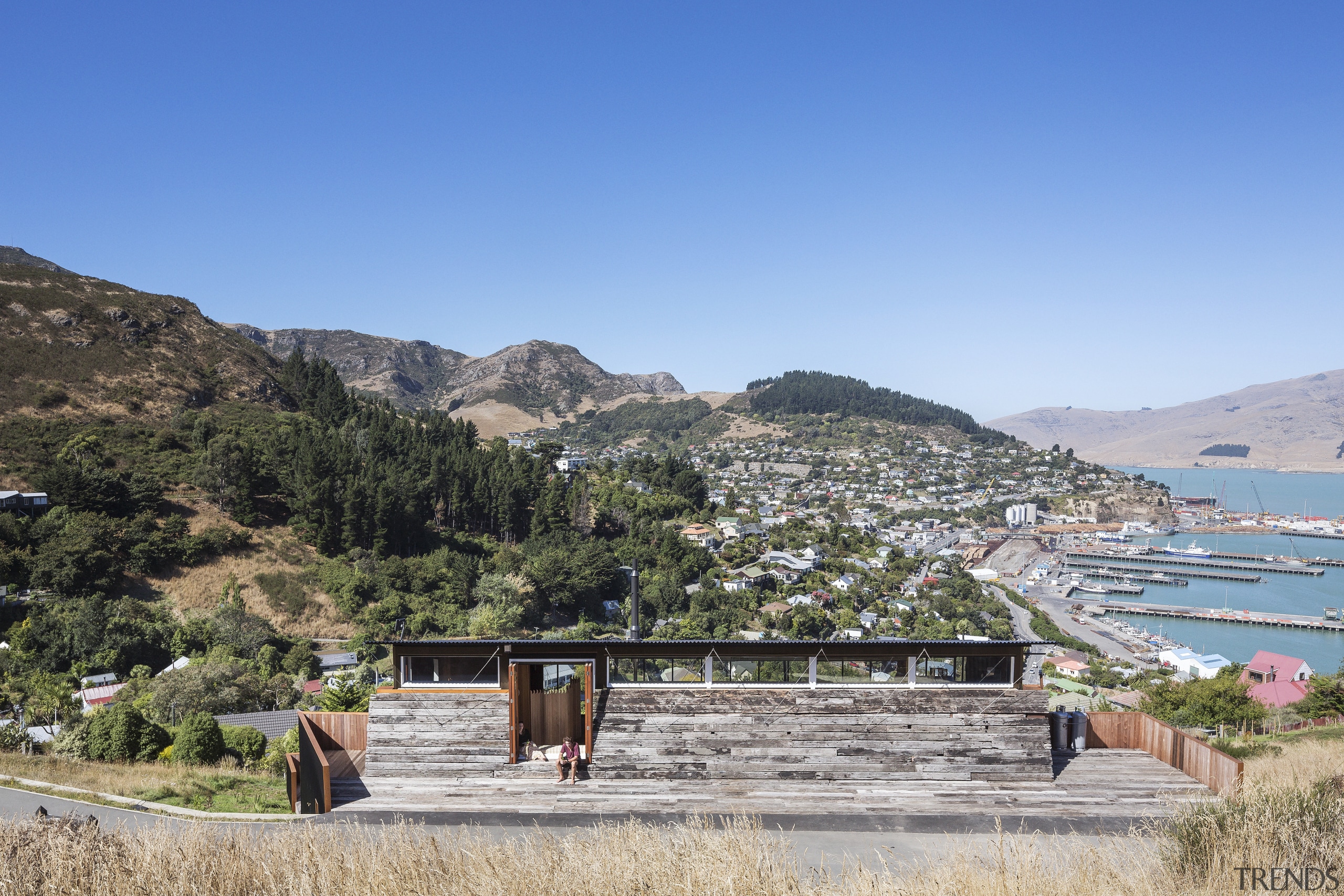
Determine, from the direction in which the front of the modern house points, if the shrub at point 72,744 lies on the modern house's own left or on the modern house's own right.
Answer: on the modern house's own right

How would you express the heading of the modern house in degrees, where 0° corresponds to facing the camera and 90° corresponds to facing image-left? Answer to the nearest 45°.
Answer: approximately 0°

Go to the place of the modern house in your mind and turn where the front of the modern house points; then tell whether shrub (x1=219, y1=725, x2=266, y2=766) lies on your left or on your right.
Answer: on your right

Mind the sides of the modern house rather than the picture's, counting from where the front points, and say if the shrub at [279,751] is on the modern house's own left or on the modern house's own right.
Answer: on the modern house's own right

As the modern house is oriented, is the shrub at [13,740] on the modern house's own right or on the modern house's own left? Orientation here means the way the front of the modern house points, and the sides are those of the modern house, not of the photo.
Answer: on the modern house's own right

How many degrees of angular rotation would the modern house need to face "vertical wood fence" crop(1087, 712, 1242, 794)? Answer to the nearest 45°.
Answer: approximately 90° to its left
